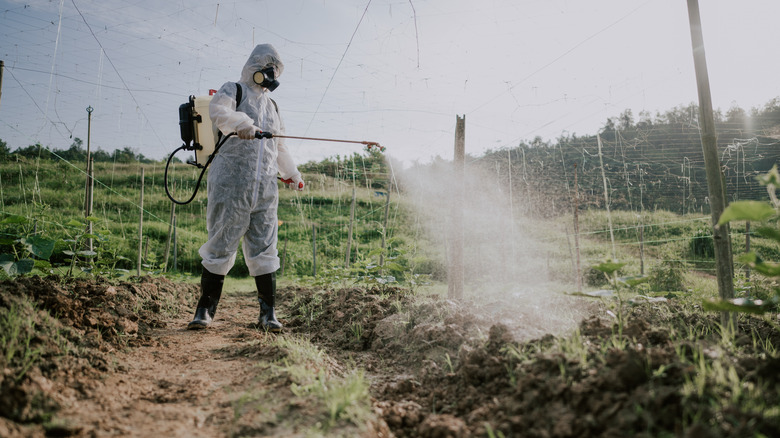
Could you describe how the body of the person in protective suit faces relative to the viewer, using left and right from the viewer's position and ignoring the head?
facing the viewer and to the right of the viewer

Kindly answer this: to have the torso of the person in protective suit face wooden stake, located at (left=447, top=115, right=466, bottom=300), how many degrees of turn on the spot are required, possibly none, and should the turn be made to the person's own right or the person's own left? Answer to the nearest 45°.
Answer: approximately 45° to the person's own left

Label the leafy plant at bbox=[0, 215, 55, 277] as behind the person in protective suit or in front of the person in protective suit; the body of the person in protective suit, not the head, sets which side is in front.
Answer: behind

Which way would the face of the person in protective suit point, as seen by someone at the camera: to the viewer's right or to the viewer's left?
to the viewer's right

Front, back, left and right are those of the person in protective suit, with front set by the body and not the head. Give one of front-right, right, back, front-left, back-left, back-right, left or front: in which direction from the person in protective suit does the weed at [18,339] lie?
right

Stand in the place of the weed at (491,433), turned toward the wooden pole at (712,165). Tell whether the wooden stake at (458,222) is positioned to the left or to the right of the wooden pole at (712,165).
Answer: left

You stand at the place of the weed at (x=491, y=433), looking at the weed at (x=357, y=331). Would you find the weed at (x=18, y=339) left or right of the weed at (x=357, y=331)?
left

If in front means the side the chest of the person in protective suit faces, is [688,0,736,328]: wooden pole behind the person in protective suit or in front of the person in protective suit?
in front
